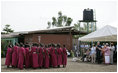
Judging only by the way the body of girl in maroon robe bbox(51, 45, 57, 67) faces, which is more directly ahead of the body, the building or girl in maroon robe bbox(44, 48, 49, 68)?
the building

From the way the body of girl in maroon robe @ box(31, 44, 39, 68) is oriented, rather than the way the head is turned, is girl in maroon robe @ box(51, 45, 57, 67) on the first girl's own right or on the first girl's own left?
on the first girl's own right

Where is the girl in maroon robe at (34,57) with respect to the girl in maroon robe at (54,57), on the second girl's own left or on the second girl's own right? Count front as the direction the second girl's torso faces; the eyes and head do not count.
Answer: on the second girl's own left

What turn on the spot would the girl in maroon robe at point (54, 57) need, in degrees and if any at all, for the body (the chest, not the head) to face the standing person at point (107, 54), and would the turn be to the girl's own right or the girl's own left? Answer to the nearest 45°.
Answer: approximately 45° to the girl's own right

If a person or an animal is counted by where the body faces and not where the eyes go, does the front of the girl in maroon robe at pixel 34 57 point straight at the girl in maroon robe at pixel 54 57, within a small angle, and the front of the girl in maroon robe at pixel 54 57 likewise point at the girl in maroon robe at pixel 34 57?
no

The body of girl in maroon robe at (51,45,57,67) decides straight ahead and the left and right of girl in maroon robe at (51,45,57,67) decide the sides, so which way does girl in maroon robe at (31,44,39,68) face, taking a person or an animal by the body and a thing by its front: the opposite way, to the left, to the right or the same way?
the same way

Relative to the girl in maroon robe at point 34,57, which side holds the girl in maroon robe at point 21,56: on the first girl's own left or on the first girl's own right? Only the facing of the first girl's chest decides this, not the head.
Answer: on the first girl's own left
